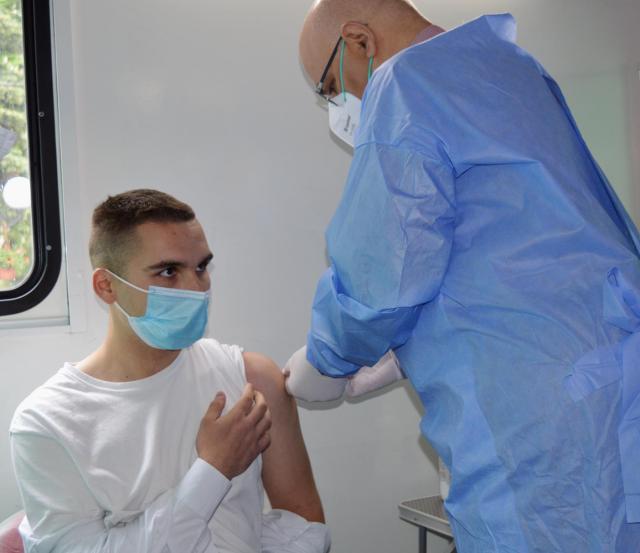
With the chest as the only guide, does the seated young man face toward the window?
no

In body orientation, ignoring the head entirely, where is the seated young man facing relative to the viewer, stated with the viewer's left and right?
facing the viewer
